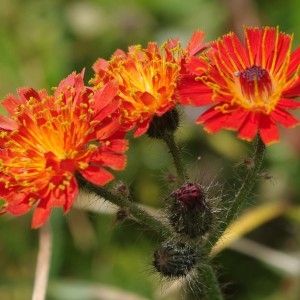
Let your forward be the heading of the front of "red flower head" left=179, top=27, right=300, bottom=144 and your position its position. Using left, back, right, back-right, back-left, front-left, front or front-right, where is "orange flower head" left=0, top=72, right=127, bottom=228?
right

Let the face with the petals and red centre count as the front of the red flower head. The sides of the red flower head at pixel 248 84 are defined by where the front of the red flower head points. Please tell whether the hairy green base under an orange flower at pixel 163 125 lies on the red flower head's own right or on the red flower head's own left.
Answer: on the red flower head's own right
